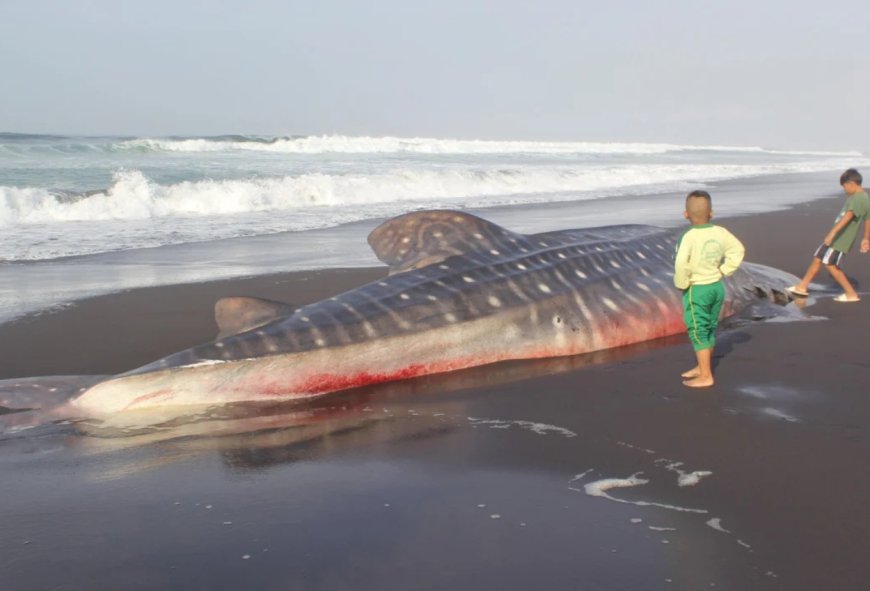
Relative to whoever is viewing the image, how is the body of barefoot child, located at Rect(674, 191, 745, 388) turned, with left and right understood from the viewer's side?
facing away from the viewer and to the left of the viewer
